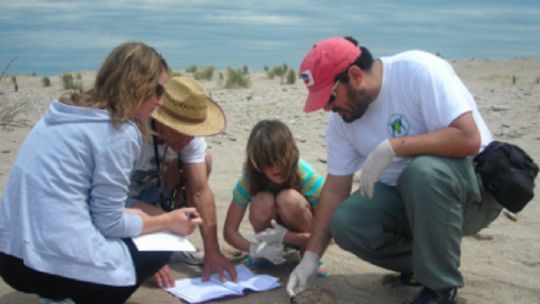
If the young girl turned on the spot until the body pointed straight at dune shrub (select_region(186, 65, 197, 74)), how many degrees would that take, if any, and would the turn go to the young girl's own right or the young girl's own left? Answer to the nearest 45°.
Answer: approximately 180°

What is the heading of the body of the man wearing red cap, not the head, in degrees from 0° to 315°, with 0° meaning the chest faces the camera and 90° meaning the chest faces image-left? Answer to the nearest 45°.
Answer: approximately 45°

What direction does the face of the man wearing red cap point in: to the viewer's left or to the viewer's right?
to the viewer's left

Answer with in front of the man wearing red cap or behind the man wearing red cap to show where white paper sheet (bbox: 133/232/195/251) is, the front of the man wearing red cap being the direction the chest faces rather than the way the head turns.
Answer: in front

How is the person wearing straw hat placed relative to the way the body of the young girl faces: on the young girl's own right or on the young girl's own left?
on the young girl's own right

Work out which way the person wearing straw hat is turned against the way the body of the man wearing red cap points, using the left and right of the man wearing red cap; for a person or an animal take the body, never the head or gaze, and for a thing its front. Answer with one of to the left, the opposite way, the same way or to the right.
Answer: to the left

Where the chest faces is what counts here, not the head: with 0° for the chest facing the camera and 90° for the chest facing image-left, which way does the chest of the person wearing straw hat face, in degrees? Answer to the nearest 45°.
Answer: approximately 315°

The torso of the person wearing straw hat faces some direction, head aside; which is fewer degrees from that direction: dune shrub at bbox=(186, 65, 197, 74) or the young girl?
the young girl

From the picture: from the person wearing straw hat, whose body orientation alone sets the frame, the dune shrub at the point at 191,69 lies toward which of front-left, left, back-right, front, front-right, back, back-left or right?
back-left

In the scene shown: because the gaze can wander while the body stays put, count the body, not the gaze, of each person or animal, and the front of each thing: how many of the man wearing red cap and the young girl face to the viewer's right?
0

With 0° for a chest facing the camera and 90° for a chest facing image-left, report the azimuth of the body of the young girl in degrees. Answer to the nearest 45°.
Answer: approximately 0°
